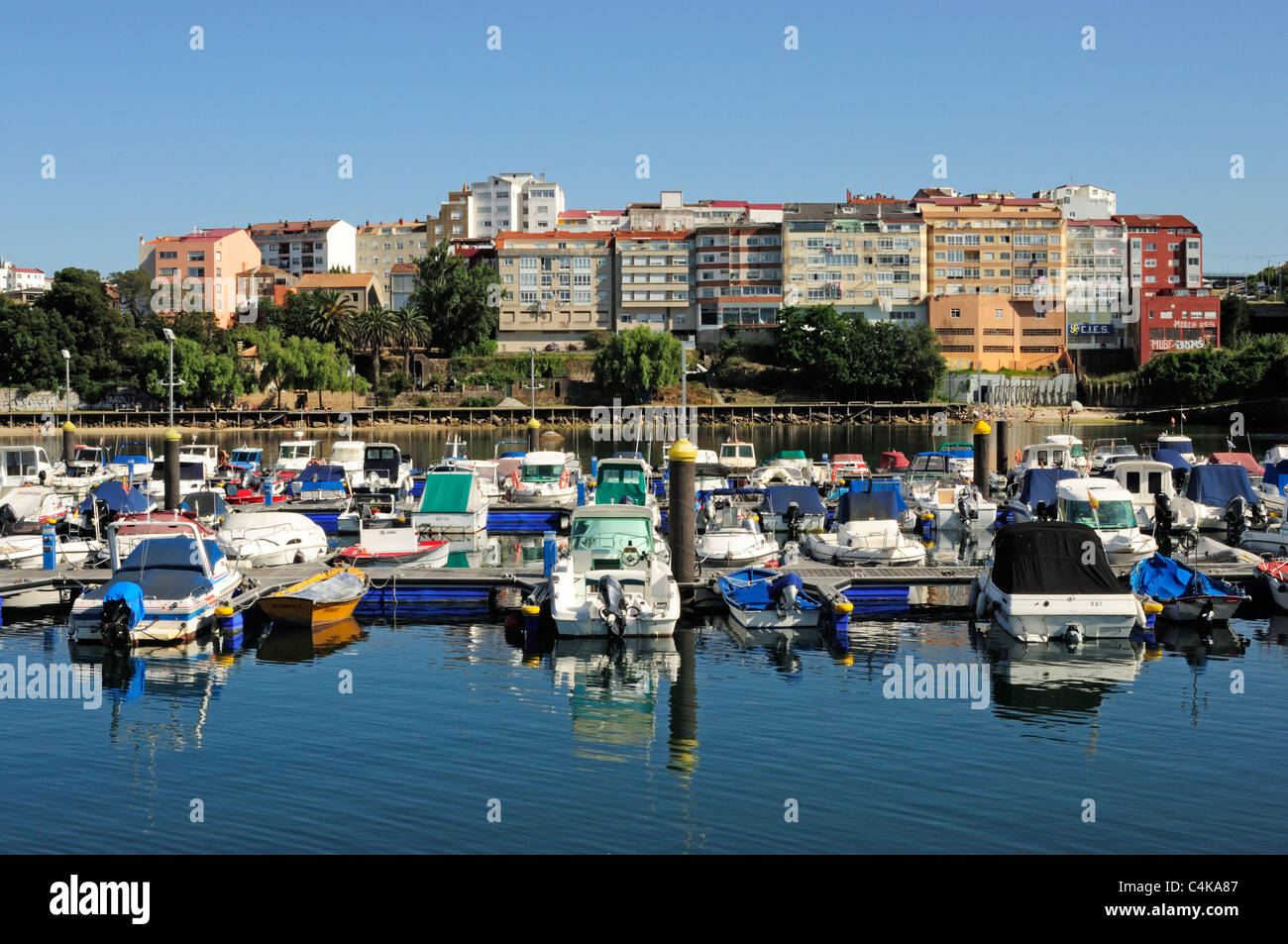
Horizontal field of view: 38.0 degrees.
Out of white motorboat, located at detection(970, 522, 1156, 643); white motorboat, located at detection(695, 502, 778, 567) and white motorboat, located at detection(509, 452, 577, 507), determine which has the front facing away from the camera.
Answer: white motorboat, located at detection(970, 522, 1156, 643)

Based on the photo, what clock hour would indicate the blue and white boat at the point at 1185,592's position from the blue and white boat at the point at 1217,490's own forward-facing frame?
the blue and white boat at the point at 1185,592 is roughly at 6 o'clock from the blue and white boat at the point at 1217,490.

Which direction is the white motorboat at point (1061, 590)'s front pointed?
away from the camera

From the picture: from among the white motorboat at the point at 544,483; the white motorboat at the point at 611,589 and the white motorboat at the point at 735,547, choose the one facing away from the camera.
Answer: the white motorboat at the point at 611,589

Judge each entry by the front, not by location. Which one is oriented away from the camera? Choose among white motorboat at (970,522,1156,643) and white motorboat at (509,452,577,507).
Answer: white motorboat at (970,522,1156,643)

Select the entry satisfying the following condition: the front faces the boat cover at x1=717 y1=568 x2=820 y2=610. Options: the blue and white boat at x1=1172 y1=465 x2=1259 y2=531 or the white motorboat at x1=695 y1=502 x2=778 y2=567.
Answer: the white motorboat

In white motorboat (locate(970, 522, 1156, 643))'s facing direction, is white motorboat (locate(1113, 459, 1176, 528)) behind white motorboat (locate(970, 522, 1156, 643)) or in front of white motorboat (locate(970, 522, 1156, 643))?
in front

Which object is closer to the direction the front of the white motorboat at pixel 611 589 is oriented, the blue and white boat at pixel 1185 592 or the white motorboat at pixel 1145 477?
the white motorboat

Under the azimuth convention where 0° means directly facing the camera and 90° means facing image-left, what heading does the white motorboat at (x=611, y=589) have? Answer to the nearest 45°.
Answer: approximately 180°

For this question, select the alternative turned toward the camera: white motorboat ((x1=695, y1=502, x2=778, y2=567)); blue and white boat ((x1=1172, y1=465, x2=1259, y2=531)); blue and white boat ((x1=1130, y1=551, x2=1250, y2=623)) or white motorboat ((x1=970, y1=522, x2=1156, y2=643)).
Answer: white motorboat ((x1=695, y1=502, x2=778, y2=567))

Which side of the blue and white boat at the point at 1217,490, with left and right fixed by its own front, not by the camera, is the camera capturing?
back
